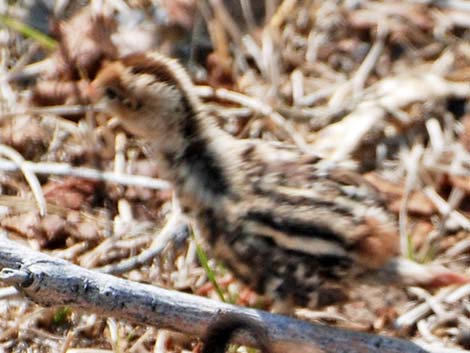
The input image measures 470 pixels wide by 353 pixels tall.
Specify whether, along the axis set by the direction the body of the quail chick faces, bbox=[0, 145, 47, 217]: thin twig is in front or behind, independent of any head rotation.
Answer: in front

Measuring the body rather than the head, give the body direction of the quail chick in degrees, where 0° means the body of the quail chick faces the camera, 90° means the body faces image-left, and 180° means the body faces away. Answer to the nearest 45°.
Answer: approximately 90°
